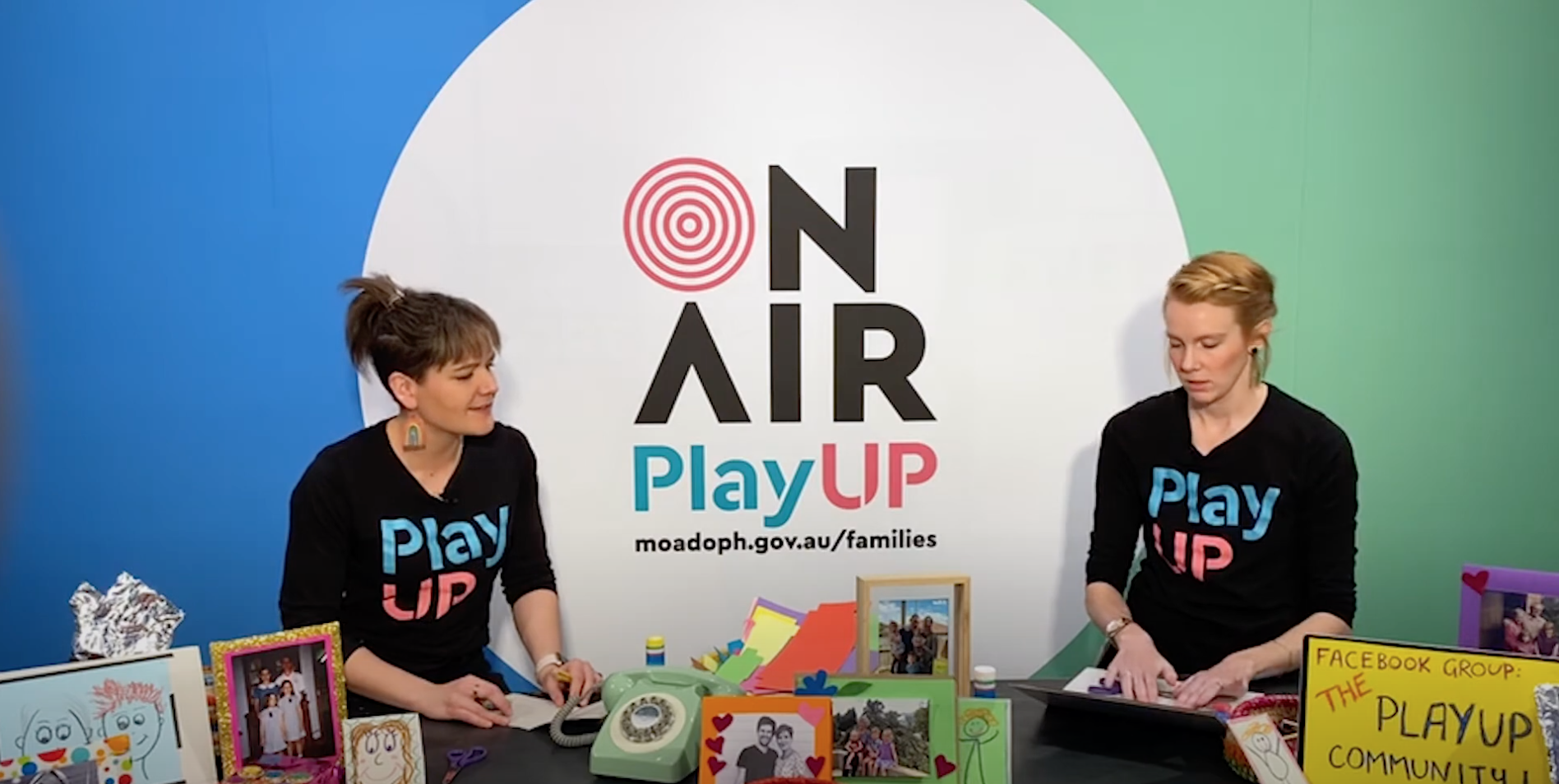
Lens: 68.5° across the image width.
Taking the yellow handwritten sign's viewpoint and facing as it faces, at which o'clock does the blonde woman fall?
The blonde woman is roughly at 5 o'clock from the yellow handwritten sign.

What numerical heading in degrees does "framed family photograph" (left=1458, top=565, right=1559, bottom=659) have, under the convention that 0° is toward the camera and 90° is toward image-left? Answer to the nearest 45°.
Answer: approximately 0°

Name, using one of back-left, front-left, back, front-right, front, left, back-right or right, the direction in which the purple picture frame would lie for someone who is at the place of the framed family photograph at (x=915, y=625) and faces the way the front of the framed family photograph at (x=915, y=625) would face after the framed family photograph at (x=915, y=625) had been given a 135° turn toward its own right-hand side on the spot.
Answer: back-right

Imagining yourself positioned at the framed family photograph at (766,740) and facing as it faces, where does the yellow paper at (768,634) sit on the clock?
The yellow paper is roughly at 6 o'clock from the framed family photograph.

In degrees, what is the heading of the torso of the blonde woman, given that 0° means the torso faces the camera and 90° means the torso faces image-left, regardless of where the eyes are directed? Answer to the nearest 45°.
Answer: approximately 45°

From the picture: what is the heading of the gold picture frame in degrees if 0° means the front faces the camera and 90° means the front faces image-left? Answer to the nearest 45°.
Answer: approximately 0°

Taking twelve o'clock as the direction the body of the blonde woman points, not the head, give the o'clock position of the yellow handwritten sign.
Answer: The yellow handwritten sign is roughly at 10 o'clock from the blonde woman.

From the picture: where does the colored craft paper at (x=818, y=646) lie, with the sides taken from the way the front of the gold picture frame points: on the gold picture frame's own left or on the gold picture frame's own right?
on the gold picture frame's own left

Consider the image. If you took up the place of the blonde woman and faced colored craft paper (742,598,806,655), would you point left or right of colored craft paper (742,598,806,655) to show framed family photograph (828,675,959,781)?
left

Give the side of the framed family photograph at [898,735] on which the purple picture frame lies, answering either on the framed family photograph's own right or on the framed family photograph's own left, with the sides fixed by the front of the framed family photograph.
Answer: on the framed family photograph's own left
